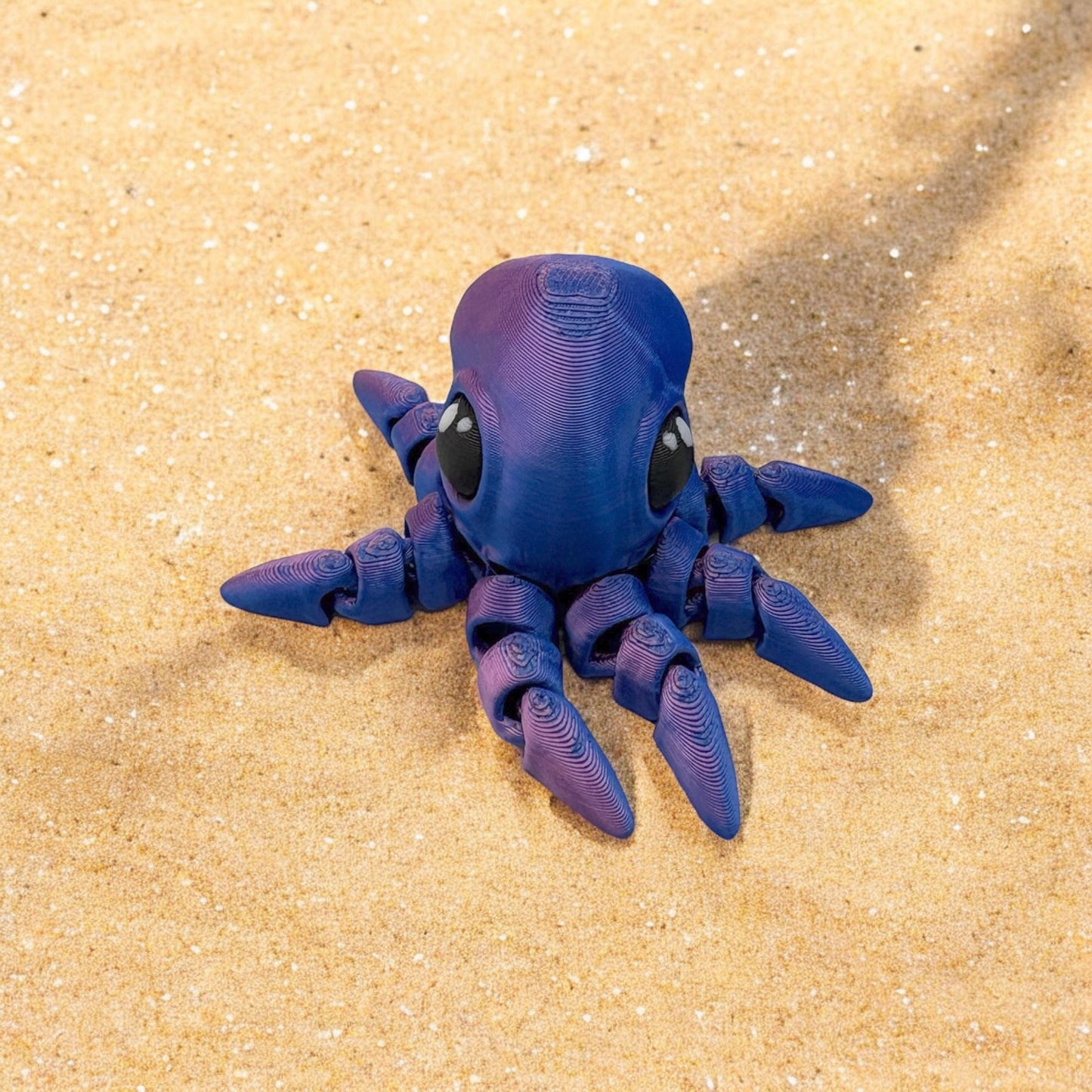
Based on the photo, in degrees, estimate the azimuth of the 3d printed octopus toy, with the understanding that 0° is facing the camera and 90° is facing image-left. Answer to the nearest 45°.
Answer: approximately 0°
